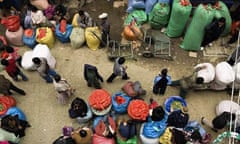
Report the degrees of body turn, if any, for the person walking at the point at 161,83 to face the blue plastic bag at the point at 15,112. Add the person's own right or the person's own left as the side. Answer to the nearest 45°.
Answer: approximately 90° to the person's own left

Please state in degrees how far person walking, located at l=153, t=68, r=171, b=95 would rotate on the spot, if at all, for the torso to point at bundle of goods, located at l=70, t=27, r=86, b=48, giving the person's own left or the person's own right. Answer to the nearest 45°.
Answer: approximately 90° to the person's own left

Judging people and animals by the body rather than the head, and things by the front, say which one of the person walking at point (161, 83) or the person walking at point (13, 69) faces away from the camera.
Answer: the person walking at point (161, 83)
